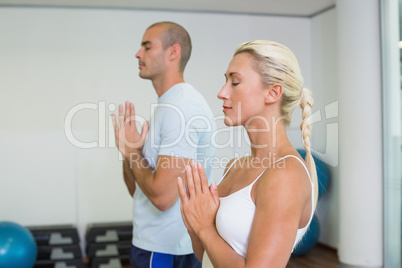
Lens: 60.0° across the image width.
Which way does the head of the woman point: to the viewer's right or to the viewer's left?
to the viewer's left

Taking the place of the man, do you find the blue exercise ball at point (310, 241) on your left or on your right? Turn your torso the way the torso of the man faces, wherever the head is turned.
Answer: on your right

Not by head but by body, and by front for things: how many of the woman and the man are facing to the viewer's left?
2

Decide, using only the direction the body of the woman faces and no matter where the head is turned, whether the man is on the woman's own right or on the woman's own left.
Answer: on the woman's own right

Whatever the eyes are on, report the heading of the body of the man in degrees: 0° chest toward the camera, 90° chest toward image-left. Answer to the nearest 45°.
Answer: approximately 90°

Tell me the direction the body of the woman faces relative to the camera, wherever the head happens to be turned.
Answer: to the viewer's left

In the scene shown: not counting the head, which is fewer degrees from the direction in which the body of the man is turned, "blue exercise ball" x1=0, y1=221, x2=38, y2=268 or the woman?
the blue exercise ball

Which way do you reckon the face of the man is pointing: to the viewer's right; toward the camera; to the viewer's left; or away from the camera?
to the viewer's left

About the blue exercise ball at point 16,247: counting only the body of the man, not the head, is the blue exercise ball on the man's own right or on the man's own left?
on the man's own right
